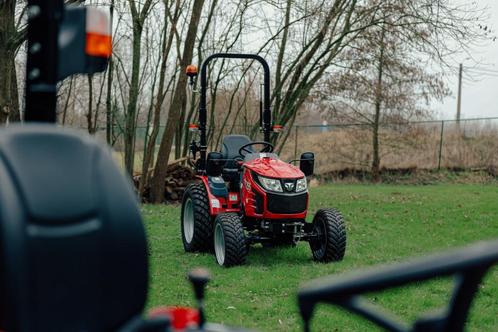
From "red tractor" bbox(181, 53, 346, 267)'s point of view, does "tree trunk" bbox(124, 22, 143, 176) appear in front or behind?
behind

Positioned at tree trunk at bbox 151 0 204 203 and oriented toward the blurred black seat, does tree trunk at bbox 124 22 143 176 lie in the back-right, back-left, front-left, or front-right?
back-right

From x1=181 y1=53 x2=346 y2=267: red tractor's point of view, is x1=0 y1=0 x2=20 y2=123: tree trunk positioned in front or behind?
behind

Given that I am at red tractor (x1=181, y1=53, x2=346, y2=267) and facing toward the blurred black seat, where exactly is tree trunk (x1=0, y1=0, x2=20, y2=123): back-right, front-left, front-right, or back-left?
back-right

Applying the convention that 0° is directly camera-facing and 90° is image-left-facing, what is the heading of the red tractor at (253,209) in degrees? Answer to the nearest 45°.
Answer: approximately 315°

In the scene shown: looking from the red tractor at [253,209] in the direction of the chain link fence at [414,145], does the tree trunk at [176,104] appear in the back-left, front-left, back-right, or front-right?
front-left

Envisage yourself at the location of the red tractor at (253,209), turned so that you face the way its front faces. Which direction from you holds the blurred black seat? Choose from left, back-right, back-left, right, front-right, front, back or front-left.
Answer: front-right

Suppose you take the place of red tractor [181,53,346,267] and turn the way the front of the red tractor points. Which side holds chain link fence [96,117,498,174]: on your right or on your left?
on your left

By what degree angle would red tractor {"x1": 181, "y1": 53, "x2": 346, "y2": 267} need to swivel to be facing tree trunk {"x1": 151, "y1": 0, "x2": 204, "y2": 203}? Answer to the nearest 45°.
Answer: approximately 135° to its left

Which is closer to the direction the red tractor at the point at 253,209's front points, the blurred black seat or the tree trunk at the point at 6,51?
the blurred black seat

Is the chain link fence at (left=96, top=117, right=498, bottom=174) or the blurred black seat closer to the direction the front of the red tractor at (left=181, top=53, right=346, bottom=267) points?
the blurred black seat
